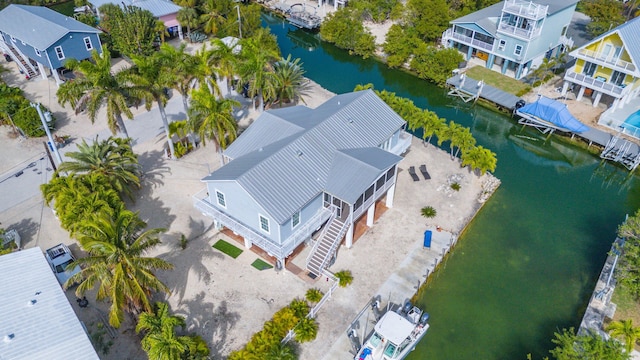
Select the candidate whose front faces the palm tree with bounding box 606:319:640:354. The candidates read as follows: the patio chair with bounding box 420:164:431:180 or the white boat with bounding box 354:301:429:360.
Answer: the patio chair

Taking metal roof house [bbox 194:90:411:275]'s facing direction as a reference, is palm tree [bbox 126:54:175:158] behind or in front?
behind

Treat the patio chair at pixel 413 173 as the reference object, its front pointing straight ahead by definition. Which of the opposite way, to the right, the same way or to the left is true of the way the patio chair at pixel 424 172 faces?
the same way

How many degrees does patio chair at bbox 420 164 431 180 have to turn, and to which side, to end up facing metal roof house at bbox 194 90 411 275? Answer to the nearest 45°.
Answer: approximately 90° to its right

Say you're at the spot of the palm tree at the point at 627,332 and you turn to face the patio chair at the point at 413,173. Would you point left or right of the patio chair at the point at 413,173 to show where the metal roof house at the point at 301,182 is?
left

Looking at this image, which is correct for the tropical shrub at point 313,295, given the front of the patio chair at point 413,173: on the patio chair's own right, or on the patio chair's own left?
on the patio chair's own right

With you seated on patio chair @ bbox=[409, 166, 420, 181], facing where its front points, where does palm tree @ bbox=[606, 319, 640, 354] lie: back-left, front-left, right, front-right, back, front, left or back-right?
front

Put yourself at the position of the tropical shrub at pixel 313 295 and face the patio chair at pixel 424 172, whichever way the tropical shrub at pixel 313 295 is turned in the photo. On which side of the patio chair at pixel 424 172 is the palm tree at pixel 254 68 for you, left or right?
left

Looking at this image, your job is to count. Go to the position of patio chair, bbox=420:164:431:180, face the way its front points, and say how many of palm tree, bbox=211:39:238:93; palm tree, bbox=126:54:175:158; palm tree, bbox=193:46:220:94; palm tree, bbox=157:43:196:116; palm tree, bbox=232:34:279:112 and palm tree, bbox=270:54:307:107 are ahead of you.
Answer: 0

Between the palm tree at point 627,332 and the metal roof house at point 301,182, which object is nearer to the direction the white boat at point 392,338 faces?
the metal roof house

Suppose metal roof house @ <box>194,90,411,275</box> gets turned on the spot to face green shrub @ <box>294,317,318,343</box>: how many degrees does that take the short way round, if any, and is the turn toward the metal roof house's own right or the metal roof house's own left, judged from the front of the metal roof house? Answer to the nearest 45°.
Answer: approximately 45° to the metal roof house's own right

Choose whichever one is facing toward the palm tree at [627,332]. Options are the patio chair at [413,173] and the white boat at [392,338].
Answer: the patio chair

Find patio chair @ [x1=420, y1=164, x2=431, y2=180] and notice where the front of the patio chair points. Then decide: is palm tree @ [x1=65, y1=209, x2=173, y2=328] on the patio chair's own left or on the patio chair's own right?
on the patio chair's own right

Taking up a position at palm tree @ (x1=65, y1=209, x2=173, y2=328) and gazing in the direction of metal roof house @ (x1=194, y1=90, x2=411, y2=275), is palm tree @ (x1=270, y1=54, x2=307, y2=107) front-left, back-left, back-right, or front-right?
front-left

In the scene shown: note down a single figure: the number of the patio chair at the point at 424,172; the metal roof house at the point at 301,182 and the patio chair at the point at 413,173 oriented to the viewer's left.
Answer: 0

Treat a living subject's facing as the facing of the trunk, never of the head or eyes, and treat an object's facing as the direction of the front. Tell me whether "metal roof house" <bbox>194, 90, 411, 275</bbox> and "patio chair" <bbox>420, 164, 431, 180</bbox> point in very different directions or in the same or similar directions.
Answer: same or similar directions

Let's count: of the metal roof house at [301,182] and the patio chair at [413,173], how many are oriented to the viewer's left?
0
